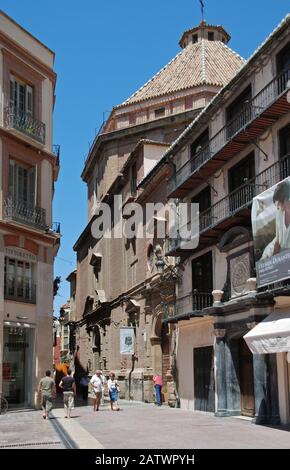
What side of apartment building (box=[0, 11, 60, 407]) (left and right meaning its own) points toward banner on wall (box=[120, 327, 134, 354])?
left

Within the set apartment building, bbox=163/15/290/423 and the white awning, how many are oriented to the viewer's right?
0

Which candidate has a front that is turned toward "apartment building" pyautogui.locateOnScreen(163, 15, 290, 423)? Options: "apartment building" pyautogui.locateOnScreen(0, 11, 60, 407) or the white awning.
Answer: "apartment building" pyautogui.locateOnScreen(0, 11, 60, 407)

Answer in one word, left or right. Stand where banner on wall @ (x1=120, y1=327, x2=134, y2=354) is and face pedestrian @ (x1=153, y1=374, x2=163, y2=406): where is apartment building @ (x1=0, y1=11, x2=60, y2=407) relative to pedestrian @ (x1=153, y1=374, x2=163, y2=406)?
right

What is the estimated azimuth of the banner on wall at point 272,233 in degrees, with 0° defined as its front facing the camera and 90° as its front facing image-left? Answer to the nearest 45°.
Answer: approximately 45°

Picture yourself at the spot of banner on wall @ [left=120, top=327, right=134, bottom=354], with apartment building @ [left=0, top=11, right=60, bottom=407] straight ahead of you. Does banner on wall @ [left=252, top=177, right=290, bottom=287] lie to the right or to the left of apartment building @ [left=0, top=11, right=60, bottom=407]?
left

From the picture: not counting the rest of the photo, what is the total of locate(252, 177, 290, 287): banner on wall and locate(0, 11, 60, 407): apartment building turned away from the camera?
0

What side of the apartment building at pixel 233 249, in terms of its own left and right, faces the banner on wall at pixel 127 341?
right

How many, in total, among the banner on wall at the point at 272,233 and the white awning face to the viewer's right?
0

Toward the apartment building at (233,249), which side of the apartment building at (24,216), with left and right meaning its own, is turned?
front

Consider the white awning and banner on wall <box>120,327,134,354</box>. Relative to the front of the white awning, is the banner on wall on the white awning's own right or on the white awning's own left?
on the white awning's own right
